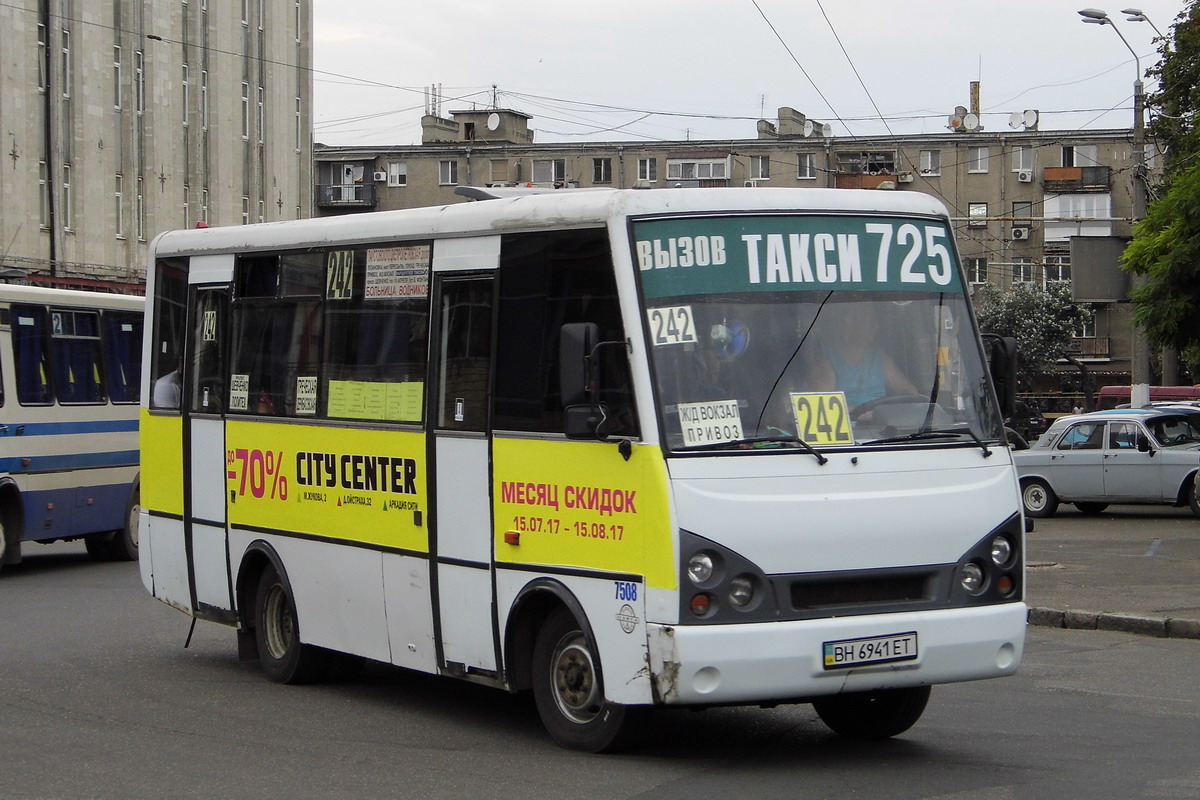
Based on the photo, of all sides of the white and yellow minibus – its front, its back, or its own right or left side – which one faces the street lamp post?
left

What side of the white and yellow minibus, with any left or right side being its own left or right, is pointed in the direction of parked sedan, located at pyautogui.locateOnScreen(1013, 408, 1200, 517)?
left

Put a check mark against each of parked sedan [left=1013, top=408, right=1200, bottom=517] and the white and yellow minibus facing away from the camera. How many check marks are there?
0

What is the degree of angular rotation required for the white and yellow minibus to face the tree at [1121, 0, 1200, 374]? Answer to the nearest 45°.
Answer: approximately 90° to its left

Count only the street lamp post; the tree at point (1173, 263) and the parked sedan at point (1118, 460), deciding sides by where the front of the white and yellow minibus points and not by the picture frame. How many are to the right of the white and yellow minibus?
0

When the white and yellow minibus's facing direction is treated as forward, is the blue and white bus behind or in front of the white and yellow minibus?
behind
